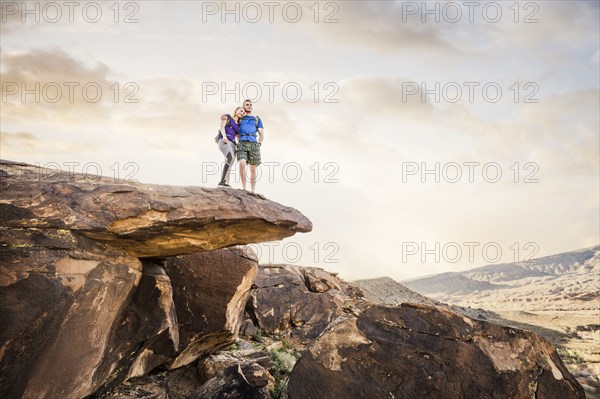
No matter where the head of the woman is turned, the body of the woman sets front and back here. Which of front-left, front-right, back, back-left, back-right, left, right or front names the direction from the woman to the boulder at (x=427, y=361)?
front

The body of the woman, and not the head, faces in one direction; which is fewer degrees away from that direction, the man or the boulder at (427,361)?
the boulder

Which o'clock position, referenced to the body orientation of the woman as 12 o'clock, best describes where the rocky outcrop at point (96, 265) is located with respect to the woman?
The rocky outcrop is roughly at 3 o'clock from the woman.

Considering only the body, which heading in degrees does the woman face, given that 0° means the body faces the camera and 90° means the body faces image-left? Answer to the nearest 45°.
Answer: approximately 315°

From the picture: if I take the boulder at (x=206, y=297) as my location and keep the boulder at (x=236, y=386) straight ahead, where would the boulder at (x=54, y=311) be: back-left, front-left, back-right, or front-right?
front-right

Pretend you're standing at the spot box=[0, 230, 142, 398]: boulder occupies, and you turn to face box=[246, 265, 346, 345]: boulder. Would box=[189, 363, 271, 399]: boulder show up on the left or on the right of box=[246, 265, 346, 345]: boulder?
right
